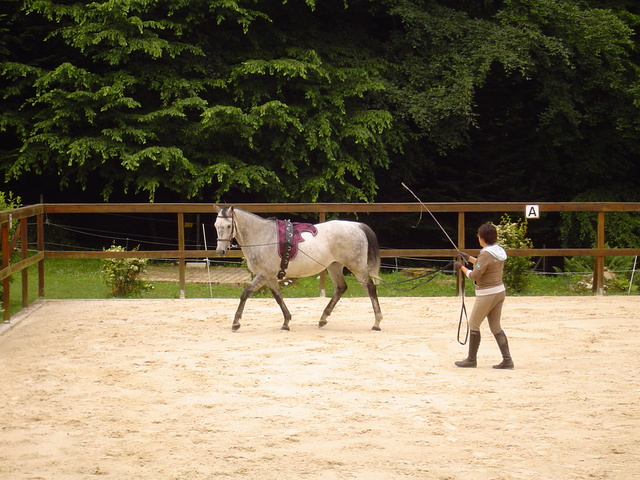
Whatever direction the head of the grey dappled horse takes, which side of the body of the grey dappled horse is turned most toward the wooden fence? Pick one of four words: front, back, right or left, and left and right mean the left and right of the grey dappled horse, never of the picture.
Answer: right

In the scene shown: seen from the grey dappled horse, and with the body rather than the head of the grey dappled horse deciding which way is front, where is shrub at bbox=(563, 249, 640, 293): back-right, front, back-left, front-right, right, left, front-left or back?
back-right

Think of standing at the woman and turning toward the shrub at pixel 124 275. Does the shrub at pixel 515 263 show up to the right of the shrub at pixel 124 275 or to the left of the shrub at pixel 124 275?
right

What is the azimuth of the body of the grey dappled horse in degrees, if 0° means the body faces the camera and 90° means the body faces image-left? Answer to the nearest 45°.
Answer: approximately 90°

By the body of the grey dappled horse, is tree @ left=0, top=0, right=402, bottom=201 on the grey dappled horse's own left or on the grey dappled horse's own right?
on the grey dappled horse's own right

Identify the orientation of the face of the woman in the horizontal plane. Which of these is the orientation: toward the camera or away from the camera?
away from the camera

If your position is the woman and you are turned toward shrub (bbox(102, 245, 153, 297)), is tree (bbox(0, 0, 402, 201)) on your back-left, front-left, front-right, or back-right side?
front-right

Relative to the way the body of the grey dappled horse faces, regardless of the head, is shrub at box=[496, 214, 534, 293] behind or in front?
behind

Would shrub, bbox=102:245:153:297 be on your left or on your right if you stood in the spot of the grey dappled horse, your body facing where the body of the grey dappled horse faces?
on your right

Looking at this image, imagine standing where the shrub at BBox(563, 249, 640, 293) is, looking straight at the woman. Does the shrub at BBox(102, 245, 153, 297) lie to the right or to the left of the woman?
right
